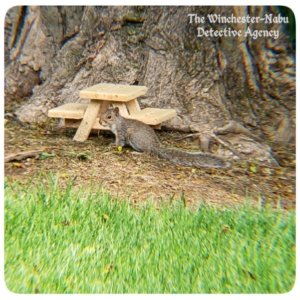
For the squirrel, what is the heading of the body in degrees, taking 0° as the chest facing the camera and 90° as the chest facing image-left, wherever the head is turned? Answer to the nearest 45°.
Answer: approximately 90°
